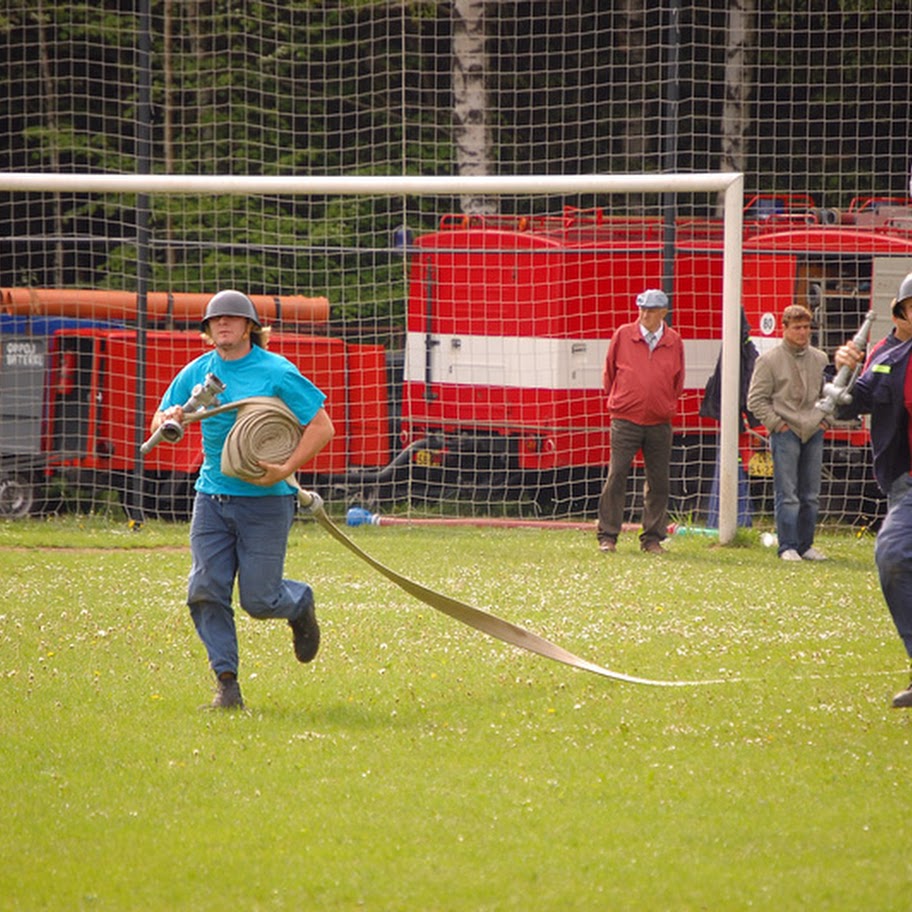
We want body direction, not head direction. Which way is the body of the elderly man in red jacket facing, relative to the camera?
toward the camera

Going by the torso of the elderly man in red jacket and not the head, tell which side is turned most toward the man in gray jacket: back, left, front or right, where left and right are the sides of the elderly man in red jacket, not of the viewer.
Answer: left

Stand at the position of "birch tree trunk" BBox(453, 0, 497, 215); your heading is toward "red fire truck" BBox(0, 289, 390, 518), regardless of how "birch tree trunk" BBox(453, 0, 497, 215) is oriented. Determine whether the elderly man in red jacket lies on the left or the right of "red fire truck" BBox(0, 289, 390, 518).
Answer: left

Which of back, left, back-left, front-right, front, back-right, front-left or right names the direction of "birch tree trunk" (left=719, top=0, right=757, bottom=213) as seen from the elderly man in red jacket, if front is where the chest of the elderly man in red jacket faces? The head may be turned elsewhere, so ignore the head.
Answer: back

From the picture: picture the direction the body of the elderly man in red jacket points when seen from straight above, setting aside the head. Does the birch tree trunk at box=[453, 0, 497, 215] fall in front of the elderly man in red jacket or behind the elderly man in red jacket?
behind

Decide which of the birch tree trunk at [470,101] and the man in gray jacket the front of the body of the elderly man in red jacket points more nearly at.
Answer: the man in gray jacket

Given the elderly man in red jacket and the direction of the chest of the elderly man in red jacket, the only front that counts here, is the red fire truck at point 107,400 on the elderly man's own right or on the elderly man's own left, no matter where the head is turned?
on the elderly man's own right

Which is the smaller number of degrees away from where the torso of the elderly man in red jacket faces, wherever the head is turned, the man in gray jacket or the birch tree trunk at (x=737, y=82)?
the man in gray jacket
